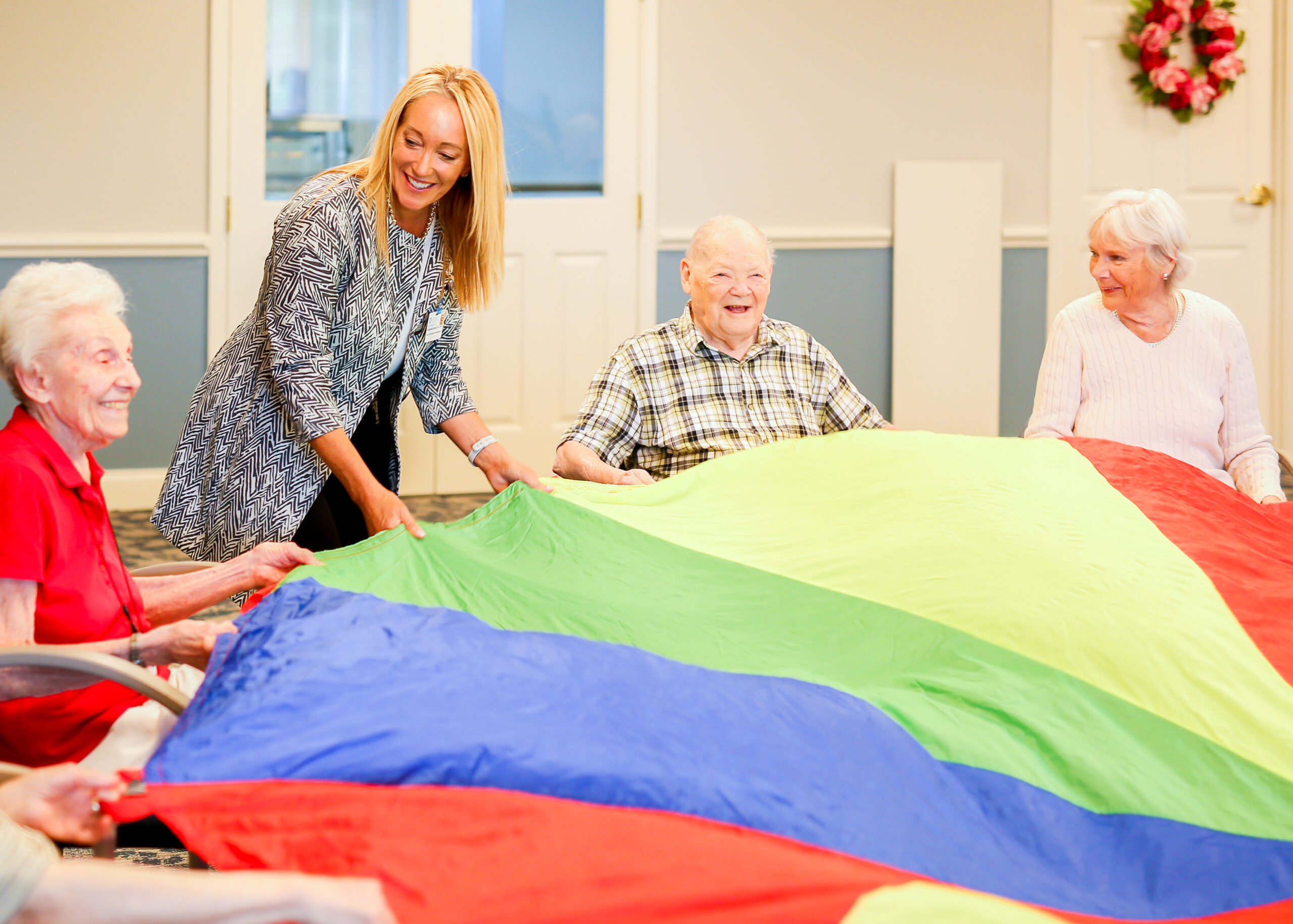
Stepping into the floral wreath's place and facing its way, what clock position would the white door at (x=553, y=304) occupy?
The white door is roughly at 2 o'clock from the floral wreath.

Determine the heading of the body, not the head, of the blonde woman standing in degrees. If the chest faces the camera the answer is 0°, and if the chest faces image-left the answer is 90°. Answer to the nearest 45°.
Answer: approximately 315°

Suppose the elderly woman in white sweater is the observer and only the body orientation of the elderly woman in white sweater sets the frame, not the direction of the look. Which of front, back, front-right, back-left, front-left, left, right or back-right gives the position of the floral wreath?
back

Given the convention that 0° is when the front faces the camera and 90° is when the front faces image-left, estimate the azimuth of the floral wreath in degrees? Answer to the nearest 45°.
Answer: approximately 0°

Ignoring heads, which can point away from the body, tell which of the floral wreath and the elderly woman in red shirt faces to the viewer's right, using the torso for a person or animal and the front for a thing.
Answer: the elderly woman in red shirt

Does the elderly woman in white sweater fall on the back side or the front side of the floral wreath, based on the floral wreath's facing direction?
on the front side

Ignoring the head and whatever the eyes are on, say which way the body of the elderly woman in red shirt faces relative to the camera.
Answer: to the viewer's right

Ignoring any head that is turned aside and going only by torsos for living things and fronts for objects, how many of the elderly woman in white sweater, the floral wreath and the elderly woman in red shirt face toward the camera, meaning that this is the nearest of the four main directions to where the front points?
2
